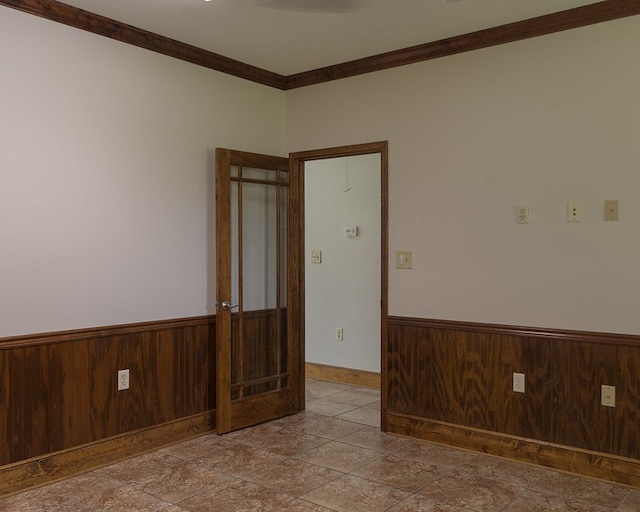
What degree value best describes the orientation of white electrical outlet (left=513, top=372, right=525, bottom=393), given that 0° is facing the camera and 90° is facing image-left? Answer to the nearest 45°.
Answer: approximately 45°

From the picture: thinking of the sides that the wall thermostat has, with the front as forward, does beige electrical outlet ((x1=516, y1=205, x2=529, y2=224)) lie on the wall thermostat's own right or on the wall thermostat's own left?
on the wall thermostat's own left

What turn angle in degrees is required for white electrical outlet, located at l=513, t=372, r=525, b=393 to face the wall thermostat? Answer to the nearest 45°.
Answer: approximately 90° to its right

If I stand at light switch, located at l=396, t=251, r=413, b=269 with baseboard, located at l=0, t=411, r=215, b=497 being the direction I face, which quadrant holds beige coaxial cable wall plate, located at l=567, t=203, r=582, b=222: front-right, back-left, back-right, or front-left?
back-left

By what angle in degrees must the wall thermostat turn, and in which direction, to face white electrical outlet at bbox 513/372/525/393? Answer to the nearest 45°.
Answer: approximately 90° to its left

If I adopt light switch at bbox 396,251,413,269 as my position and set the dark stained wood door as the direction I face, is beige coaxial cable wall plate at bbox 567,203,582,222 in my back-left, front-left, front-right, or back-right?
back-left

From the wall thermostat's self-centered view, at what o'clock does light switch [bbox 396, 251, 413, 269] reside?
The light switch is roughly at 10 o'clock from the wall thermostat.

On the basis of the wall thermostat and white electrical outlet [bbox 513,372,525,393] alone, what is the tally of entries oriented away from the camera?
0

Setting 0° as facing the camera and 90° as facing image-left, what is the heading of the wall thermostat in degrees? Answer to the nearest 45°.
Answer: approximately 45°
